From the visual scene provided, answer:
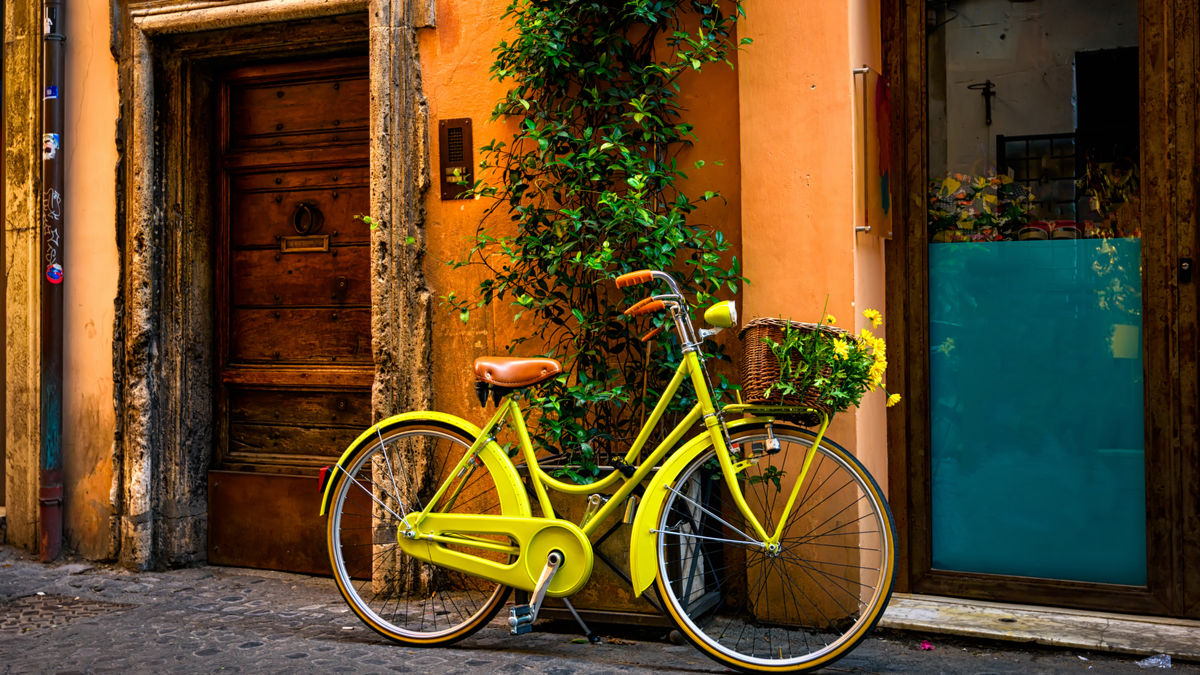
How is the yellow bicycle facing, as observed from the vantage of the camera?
facing to the right of the viewer

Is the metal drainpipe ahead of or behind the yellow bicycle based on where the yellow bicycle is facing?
behind

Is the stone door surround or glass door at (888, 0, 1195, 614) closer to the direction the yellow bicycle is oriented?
the glass door

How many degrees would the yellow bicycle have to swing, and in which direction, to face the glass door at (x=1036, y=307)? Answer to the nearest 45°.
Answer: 0° — it already faces it

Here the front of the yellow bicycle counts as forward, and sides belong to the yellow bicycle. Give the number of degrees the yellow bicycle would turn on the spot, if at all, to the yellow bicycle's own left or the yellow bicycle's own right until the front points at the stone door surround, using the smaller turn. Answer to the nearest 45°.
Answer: approximately 135° to the yellow bicycle's own left

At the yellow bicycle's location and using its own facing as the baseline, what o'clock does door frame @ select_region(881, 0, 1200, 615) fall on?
The door frame is roughly at 12 o'clock from the yellow bicycle.

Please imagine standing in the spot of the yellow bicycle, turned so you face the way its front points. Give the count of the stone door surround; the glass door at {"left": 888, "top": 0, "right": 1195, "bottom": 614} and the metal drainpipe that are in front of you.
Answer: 1

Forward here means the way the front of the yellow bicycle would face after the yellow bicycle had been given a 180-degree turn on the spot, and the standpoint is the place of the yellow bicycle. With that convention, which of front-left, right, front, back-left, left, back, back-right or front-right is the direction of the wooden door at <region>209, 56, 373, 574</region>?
front-right
